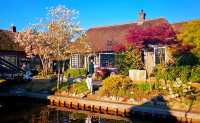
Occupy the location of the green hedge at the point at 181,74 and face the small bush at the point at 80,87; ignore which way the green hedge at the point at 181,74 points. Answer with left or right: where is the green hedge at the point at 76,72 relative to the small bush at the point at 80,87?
right

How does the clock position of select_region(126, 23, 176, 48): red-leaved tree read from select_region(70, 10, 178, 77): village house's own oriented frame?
The red-leaved tree is roughly at 11 o'clock from the village house.

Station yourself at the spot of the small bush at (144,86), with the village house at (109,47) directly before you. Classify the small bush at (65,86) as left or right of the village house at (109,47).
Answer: left

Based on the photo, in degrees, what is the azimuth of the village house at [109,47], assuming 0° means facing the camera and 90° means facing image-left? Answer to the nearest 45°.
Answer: approximately 0°

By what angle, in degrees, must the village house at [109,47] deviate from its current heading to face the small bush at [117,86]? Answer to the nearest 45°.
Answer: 0° — it already faces it

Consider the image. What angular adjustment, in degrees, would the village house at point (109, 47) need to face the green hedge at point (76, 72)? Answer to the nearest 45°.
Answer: approximately 90° to its right

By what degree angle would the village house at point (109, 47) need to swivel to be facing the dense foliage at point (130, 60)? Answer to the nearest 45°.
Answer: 0° — it already faces it

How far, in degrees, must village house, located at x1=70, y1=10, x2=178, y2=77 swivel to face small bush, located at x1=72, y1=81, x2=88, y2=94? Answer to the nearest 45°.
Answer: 0° — it already faces it
